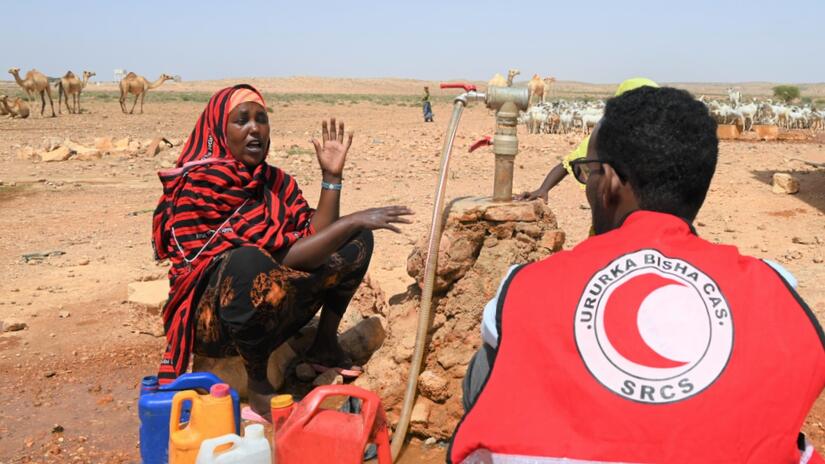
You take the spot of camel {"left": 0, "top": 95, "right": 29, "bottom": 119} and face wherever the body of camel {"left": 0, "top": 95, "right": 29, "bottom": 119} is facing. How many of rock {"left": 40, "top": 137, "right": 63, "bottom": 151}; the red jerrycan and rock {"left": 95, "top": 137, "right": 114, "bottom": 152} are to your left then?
3

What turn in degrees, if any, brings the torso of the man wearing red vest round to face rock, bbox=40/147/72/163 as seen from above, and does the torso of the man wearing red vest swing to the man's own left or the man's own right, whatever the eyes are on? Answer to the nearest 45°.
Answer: approximately 45° to the man's own left

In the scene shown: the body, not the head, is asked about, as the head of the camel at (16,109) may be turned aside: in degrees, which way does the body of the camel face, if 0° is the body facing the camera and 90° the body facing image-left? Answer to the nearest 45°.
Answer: approximately 90°

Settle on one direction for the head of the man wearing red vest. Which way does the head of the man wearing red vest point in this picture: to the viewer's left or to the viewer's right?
to the viewer's left

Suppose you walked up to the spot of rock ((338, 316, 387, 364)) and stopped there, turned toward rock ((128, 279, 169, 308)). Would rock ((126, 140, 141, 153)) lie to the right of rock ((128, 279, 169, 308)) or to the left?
right

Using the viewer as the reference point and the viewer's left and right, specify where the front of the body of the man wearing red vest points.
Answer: facing away from the viewer

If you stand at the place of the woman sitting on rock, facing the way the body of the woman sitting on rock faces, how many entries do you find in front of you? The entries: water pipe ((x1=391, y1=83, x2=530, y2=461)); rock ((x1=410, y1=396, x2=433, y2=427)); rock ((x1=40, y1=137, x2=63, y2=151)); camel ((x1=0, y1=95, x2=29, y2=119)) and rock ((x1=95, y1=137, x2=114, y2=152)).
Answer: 2

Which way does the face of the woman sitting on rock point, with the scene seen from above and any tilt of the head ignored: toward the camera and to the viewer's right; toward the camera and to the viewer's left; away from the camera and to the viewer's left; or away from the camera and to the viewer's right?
toward the camera and to the viewer's right

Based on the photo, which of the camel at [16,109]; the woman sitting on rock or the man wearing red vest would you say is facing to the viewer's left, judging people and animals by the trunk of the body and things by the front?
the camel
